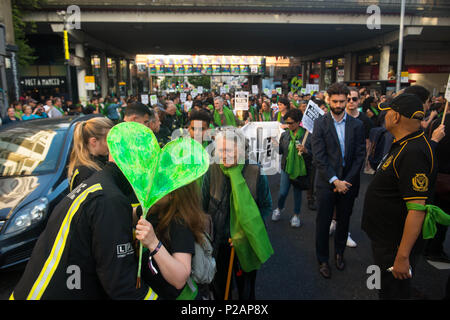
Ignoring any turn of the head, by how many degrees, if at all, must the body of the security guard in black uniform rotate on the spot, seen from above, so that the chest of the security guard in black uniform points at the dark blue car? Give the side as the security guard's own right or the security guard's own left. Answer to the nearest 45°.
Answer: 0° — they already face it

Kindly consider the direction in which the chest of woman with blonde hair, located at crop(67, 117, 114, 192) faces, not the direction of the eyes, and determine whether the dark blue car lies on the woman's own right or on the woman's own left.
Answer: on the woman's own left

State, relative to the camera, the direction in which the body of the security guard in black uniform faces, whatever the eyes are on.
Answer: to the viewer's left

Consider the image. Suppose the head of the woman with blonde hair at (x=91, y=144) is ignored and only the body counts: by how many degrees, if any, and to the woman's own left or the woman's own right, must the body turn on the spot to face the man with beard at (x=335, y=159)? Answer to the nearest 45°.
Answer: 0° — they already face them

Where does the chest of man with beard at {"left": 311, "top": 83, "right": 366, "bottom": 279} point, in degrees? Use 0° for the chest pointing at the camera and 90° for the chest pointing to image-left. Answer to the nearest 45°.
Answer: approximately 0°

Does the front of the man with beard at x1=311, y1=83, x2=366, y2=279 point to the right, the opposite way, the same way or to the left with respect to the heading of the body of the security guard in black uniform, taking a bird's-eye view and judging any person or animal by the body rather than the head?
to the left

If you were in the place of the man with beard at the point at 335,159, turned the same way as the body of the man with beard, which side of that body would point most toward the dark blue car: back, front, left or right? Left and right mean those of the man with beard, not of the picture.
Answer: right

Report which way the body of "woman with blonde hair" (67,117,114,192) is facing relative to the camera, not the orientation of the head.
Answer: to the viewer's right

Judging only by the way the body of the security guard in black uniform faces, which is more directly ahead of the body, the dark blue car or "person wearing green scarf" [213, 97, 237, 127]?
the dark blue car
